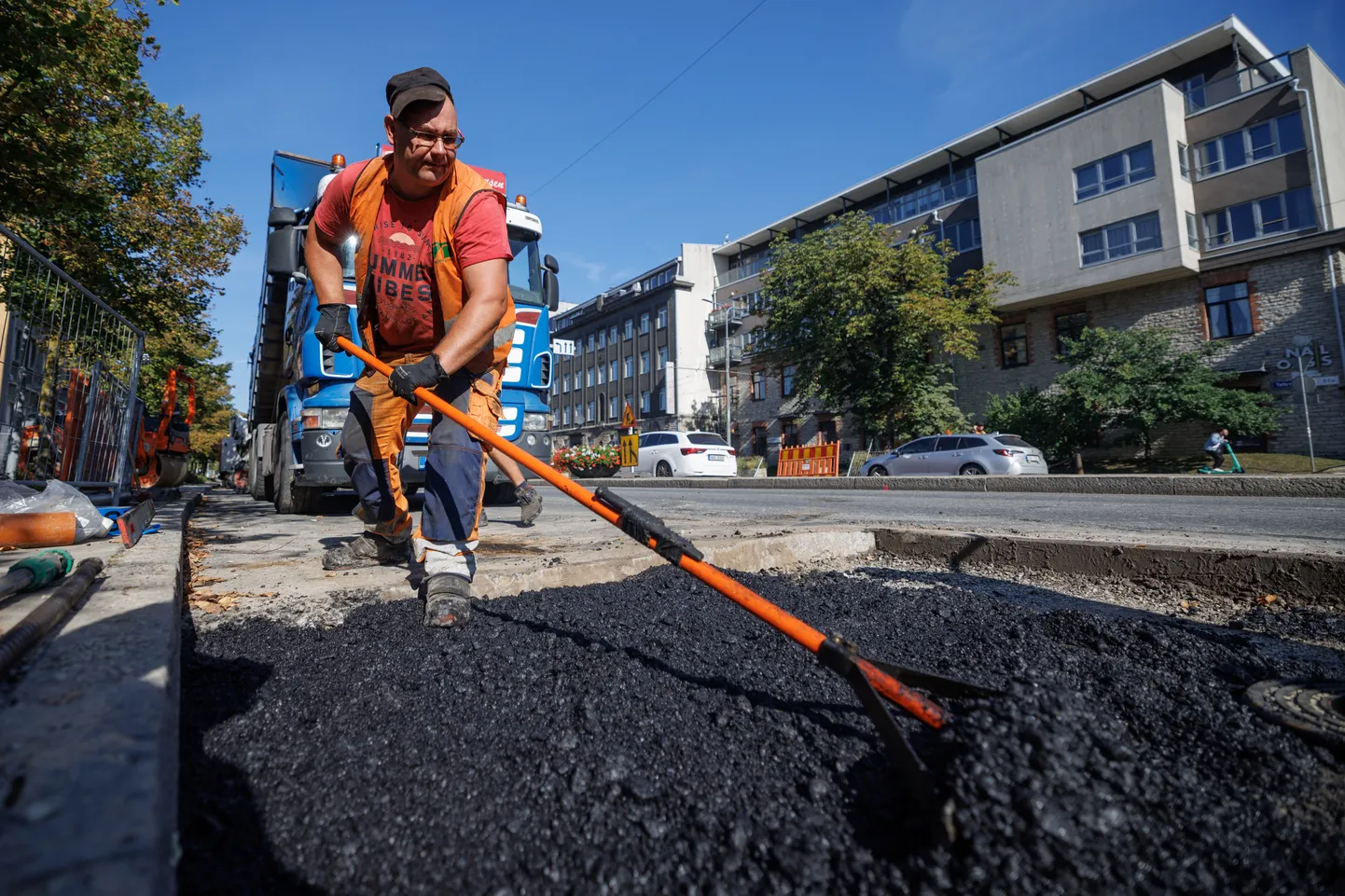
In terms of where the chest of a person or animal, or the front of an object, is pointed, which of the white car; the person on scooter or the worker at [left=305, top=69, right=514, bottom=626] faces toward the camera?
the worker

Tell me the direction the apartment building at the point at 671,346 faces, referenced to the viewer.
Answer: facing the viewer and to the left of the viewer

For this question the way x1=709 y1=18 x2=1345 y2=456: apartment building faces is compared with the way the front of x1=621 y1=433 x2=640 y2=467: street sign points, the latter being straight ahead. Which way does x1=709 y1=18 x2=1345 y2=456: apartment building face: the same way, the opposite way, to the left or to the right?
to the right

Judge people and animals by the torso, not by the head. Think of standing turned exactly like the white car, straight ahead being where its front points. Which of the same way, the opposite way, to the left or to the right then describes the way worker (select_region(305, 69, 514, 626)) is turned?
the opposite way

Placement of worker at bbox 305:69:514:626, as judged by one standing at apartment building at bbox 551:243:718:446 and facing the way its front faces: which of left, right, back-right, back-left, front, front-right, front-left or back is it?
front-left

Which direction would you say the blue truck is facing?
toward the camera

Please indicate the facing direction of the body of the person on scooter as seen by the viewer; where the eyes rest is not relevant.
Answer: to the viewer's right

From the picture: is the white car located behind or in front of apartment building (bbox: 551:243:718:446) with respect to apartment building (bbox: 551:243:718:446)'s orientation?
in front

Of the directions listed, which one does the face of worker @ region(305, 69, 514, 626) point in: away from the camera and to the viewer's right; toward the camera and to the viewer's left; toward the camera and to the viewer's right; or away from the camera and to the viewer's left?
toward the camera and to the viewer's right

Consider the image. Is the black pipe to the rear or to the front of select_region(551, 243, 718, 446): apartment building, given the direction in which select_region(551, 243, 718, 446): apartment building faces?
to the front

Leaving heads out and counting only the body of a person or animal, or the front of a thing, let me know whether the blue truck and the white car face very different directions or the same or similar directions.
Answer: very different directions

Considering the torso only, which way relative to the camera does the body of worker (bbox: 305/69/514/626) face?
toward the camera
